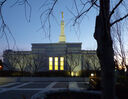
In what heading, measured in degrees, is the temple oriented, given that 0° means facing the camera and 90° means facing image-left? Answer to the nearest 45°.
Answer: approximately 0°
